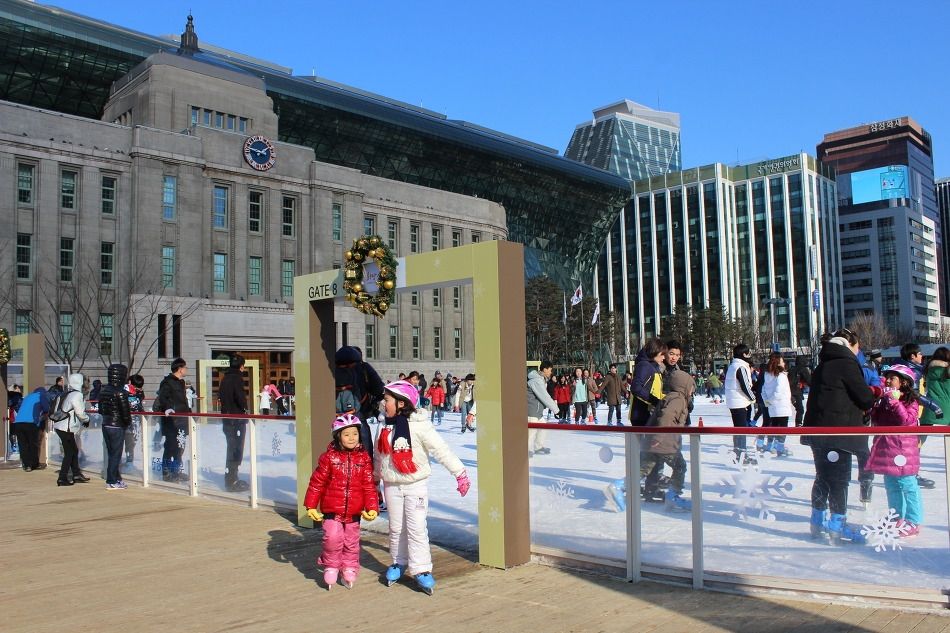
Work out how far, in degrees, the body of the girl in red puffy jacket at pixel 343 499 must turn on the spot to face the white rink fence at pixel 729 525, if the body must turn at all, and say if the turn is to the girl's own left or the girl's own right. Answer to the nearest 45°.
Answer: approximately 90° to the girl's own left

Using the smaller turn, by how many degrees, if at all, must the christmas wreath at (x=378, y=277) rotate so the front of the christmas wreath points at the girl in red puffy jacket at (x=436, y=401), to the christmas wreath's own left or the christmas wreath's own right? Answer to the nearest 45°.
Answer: approximately 135° to the christmas wreath's own right

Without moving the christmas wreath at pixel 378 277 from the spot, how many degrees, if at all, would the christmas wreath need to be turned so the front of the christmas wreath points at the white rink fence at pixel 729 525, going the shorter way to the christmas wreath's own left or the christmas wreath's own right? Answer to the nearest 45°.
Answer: approximately 90° to the christmas wreath's own left

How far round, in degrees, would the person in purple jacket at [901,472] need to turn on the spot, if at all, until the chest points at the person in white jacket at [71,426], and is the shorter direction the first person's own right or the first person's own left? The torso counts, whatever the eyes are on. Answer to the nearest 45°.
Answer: approximately 45° to the first person's own right

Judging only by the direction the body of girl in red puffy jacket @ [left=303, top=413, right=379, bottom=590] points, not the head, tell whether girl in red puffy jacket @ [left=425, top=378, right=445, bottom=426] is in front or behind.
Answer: behind

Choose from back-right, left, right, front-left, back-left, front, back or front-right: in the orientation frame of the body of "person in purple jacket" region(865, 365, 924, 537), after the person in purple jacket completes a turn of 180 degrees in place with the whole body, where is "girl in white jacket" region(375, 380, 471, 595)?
back-left

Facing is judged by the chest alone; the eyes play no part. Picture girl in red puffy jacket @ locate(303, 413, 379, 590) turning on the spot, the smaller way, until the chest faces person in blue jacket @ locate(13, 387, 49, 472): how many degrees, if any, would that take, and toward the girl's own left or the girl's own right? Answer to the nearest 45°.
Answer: approximately 135° to the girl's own right

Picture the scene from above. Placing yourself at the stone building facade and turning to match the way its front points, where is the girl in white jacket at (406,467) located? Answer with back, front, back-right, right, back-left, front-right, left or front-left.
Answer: front-right

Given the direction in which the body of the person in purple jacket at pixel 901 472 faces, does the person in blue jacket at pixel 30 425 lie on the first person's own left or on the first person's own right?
on the first person's own right

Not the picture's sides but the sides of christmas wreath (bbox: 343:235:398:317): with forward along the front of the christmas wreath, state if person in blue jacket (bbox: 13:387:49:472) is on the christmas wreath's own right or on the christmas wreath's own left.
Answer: on the christmas wreath's own right

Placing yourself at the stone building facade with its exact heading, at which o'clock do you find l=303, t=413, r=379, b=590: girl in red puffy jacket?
The girl in red puffy jacket is roughly at 1 o'clock from the stone building facade.

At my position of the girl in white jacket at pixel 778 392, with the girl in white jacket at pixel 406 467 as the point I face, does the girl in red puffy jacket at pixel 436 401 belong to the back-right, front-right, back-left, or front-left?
back-right

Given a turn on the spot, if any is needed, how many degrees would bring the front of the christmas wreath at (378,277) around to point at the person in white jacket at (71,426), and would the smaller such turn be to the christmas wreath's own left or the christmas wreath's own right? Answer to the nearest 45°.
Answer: approximately 90° to the christmas wreath's own right

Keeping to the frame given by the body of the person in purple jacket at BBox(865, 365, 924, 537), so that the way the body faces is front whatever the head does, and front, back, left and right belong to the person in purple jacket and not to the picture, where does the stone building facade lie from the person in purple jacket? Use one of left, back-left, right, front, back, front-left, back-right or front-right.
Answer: right
